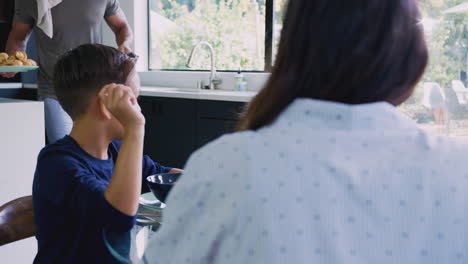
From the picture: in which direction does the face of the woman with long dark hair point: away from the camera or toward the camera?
away from the camera

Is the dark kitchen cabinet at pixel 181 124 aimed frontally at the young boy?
yes

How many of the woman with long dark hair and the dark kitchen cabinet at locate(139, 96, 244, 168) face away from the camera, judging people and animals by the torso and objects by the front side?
1

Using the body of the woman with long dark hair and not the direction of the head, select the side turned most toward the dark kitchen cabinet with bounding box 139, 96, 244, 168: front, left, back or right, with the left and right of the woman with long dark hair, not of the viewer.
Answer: front

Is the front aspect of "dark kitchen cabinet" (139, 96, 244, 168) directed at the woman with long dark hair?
yes

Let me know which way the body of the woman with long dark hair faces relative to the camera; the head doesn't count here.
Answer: away from the camera

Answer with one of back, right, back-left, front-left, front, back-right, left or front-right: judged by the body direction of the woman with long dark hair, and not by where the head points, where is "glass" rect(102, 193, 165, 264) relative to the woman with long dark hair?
front-left

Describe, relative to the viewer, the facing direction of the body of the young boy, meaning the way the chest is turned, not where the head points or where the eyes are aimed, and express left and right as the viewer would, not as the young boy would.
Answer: facing to the right of the viewer
